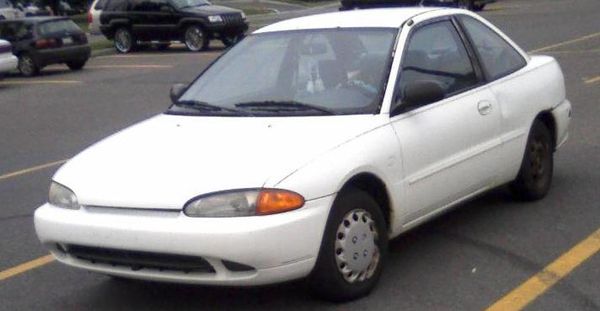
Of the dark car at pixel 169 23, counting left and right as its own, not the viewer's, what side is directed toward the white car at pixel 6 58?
right

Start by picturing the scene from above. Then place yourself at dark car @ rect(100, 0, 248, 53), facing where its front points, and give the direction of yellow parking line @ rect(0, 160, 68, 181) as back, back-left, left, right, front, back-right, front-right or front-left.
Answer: front-right

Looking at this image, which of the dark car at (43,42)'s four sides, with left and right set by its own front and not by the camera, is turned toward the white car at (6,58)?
left

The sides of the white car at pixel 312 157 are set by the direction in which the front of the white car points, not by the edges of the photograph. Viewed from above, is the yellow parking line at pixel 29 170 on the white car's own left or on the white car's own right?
on the white car's own right

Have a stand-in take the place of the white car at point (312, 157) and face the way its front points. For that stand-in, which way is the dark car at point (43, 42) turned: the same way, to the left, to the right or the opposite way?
to the right

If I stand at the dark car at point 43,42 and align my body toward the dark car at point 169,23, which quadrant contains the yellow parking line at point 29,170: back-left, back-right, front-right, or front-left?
back-right

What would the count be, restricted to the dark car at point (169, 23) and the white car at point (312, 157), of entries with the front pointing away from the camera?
0

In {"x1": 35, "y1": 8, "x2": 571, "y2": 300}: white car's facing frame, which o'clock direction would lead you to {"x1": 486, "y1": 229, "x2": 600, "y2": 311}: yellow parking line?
The yellow parking line is roughly at 8 o'clock from the white car.

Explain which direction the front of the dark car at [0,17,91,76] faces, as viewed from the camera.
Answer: facing away from the viewer and to the left of the viewer

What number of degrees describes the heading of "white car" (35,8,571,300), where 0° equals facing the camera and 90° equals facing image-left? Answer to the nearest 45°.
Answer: approximately 45°

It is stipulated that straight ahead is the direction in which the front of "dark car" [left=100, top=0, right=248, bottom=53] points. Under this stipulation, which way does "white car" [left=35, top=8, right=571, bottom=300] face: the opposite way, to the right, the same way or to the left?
to the right

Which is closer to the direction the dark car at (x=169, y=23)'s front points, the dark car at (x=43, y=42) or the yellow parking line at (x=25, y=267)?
the yellow parking line

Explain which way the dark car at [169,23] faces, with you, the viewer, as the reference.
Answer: facing the viewer and to the right of the viewer

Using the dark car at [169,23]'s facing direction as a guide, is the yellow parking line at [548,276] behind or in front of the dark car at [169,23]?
in front
